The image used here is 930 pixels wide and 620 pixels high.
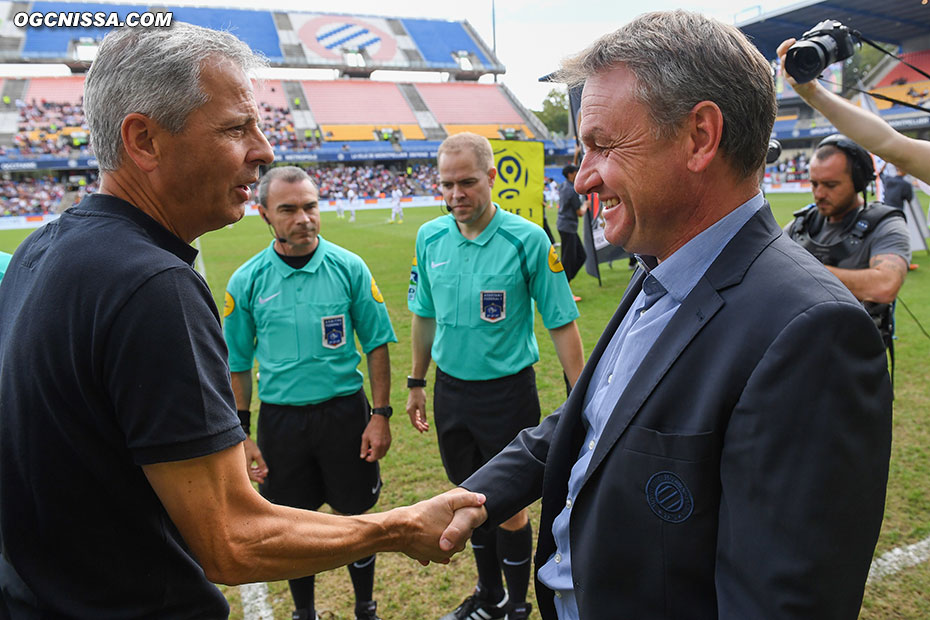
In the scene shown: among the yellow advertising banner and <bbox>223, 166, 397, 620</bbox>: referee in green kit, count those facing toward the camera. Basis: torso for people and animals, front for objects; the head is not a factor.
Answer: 2

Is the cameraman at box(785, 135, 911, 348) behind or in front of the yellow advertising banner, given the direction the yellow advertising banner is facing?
in front

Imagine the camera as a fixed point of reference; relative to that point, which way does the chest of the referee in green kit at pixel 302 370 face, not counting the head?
toward the camera

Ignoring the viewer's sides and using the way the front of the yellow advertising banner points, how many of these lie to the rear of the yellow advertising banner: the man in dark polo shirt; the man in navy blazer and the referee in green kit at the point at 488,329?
0

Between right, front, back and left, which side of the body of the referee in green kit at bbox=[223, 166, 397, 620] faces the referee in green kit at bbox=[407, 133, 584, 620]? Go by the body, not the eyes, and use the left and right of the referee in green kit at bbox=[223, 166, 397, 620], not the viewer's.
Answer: left

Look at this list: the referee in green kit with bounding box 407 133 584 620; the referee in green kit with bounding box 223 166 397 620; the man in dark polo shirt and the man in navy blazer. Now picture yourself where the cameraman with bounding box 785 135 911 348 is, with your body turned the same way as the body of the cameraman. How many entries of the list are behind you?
0

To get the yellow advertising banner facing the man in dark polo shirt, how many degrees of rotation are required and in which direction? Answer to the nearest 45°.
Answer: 0° — it already faces them

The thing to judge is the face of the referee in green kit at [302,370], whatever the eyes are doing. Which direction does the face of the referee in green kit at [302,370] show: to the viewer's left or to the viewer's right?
to the viewer's right

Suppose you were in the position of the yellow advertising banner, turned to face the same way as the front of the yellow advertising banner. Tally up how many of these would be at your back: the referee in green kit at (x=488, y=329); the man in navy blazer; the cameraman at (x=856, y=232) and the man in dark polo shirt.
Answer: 0

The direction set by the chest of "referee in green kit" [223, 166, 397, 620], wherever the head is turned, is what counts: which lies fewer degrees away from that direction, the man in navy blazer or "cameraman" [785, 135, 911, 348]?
the man in navy blazer

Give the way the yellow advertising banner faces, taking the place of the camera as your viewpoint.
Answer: facing the viewer

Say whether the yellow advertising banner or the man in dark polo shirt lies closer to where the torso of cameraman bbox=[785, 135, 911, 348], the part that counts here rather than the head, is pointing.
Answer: the man in dark polo shirt

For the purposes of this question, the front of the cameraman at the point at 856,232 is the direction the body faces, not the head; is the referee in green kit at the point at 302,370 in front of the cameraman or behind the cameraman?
in front

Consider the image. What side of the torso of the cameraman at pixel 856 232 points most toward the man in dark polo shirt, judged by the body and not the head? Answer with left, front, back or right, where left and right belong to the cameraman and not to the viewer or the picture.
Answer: front

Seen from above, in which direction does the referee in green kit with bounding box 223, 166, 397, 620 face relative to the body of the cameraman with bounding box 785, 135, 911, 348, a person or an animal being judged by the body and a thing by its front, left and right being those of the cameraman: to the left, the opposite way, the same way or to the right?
to the left

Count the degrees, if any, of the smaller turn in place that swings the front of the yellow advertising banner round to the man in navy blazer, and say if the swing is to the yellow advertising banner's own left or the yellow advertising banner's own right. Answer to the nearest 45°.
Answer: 0° — it already faces them

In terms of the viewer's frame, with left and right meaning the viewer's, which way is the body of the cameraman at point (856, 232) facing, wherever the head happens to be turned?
facing the viewer and to the left of the viewer

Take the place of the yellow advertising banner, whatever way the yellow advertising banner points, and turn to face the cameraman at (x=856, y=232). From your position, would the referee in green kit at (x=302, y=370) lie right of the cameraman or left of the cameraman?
right

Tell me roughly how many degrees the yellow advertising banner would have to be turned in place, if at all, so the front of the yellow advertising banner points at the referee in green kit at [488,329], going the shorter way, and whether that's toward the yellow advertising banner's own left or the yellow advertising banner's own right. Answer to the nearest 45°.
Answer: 0° — it already faces them

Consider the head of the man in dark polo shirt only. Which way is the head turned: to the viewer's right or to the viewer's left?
to the viewer's right

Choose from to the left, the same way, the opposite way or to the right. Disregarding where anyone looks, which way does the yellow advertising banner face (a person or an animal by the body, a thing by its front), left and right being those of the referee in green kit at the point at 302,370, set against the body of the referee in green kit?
the same way
